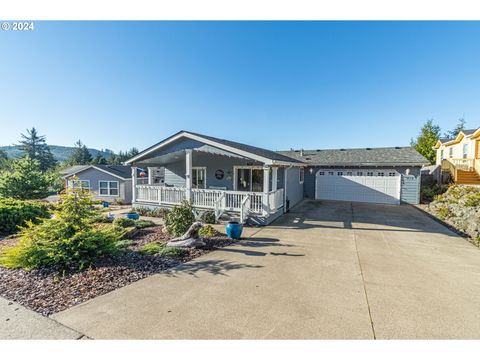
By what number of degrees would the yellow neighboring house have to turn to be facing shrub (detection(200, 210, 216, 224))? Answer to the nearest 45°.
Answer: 0° — it already faces it

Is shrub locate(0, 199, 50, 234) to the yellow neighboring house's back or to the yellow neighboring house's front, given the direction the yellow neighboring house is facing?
to the front

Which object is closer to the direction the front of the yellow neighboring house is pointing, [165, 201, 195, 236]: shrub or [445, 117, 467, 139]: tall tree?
the shrub

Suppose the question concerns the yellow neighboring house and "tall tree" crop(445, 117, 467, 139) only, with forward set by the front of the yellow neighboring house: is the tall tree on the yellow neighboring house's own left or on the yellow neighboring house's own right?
on the yellow neighboring house's own right

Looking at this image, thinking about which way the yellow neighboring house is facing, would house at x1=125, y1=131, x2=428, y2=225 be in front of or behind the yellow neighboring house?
in front

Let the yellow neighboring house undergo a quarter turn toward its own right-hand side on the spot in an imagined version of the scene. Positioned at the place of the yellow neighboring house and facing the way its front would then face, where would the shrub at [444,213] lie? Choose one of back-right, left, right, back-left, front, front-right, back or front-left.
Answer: back-left

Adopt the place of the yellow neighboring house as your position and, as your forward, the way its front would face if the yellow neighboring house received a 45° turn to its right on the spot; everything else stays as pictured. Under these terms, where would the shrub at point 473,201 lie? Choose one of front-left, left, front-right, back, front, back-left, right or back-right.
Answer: left

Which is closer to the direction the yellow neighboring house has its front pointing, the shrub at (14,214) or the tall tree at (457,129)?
the shrub

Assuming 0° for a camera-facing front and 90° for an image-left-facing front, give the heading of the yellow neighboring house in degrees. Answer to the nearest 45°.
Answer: approximately 45°
